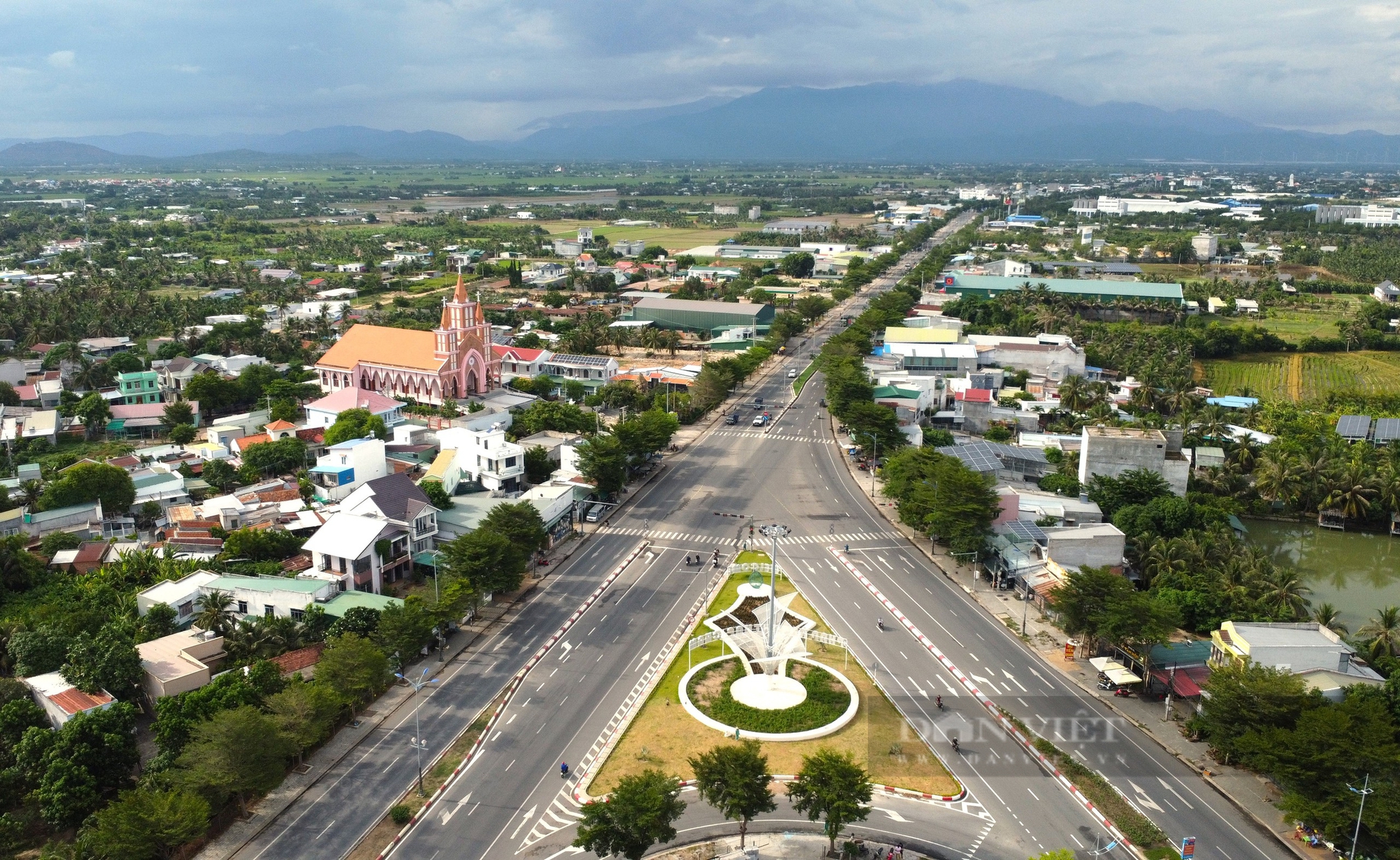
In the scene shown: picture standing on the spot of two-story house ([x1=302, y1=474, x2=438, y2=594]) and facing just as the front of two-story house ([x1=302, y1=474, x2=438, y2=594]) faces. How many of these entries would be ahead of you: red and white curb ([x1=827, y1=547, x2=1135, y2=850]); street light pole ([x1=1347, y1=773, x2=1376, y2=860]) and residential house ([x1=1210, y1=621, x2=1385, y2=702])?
3

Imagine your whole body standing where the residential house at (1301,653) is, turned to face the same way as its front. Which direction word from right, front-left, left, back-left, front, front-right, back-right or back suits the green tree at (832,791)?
front-left

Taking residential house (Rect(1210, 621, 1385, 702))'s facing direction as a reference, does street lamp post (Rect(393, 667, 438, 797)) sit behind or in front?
in front

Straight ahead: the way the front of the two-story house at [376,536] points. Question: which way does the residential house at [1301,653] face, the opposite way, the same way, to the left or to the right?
the opposite way

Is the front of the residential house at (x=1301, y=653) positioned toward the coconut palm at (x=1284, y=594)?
no

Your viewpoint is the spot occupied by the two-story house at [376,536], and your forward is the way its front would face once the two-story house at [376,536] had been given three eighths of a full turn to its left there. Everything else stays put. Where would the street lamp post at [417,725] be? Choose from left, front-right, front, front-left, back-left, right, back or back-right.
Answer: back

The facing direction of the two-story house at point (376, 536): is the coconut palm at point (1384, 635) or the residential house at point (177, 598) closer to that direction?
the coconut palm

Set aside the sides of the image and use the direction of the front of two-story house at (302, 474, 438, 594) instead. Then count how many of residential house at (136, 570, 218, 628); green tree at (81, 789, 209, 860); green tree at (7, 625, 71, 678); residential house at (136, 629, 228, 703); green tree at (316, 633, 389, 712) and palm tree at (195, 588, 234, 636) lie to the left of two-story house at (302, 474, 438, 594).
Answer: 0

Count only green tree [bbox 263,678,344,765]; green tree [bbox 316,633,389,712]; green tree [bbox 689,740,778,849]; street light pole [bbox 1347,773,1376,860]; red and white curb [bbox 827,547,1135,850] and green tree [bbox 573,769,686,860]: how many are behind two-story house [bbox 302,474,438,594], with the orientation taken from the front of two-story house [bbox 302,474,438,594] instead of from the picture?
0

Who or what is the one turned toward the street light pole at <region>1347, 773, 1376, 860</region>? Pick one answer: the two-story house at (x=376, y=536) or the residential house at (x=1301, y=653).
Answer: the two-story house

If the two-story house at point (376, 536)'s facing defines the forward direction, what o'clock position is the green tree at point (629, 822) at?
The green tree is roughly at 1 o'clock from the two-story house.

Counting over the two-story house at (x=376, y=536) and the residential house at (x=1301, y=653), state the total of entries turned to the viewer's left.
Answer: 1

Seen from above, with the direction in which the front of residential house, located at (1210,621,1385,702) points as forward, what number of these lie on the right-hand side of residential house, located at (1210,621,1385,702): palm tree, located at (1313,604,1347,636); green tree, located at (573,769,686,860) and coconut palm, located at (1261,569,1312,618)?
2

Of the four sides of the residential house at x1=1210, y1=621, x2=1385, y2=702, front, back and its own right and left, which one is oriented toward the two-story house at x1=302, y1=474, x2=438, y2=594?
front

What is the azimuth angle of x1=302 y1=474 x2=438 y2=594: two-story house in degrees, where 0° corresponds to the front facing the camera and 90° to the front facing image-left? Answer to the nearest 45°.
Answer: approximately 315°

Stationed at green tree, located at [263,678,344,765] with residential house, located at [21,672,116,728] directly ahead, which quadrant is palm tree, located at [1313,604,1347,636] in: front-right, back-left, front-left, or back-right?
back-right

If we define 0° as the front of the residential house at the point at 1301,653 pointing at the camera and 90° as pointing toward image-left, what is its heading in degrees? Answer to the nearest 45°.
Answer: approximately 90°

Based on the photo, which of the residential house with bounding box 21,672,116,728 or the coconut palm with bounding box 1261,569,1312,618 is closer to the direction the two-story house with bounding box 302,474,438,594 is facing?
the coconut palm

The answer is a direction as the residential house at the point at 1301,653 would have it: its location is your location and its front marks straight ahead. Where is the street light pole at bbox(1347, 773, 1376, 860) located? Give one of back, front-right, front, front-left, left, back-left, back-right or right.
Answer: left
